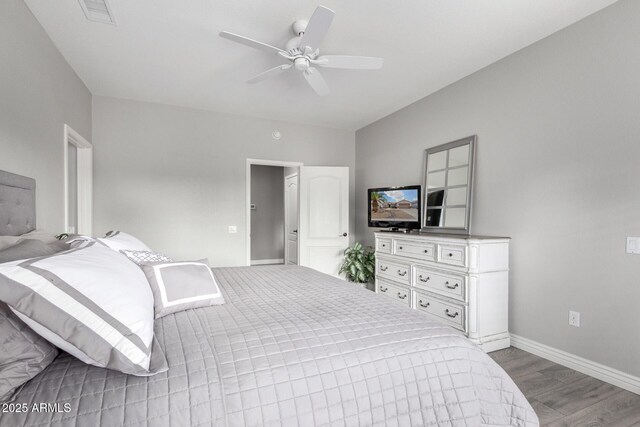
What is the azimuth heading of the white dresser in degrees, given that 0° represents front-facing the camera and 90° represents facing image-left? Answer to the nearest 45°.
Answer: approximately 45°

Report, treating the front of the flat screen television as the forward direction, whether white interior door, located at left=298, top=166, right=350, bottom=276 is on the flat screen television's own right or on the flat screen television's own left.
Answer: on the flat screen television's own right

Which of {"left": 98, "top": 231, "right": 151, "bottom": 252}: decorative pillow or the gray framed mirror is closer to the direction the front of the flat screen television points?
the decorative pillow

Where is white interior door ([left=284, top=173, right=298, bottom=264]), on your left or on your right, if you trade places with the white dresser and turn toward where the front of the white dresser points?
on your right

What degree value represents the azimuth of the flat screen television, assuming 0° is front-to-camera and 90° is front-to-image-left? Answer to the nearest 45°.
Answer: approximately 45°
